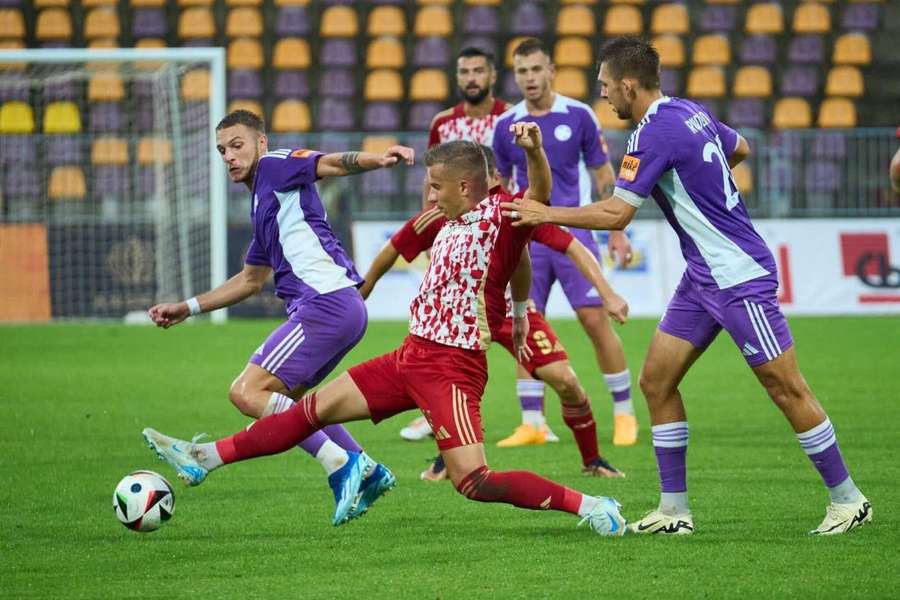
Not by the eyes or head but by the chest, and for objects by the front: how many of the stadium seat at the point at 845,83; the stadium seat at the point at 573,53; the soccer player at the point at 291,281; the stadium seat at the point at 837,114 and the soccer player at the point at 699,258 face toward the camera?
3

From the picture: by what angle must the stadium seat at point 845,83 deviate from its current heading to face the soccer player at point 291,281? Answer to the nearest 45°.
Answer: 0° — it already faces them

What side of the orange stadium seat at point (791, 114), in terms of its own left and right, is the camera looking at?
front

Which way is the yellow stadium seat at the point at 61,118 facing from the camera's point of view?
toward the camera

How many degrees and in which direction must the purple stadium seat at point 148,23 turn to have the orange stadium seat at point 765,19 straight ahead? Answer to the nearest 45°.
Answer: approximately 90° to its left

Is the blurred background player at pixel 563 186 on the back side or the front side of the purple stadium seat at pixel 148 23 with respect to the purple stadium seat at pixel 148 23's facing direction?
on the front side

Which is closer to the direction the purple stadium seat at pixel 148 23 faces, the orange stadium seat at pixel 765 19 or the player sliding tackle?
the player sliding tackle

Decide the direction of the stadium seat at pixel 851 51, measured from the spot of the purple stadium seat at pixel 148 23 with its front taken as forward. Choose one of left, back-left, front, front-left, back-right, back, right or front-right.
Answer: left

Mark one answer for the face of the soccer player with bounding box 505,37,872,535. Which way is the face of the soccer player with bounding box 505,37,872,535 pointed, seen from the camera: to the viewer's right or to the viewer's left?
to the viewer's left

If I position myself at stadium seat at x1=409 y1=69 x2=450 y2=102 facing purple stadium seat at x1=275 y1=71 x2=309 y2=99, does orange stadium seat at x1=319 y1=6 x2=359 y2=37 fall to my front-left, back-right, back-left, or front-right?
front-right

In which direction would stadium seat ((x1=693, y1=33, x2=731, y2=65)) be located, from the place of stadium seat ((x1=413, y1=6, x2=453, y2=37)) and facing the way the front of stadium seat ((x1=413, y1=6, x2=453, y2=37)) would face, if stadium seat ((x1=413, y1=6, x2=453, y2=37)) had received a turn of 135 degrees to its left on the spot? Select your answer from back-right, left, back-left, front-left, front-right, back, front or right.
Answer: front-right

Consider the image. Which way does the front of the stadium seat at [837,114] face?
toward the camera

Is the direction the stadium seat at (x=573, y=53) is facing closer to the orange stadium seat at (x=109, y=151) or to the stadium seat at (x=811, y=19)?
the orange stadium seat

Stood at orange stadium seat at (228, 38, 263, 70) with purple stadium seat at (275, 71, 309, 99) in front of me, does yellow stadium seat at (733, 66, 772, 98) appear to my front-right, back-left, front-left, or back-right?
front-left

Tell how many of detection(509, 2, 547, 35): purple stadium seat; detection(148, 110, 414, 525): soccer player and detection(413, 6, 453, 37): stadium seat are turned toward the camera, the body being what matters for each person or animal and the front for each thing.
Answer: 2

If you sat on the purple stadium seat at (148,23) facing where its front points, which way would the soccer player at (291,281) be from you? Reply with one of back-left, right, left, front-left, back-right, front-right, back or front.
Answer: front

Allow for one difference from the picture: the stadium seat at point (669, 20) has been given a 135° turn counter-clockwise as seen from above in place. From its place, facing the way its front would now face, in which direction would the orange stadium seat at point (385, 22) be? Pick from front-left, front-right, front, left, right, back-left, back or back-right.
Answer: back-left
